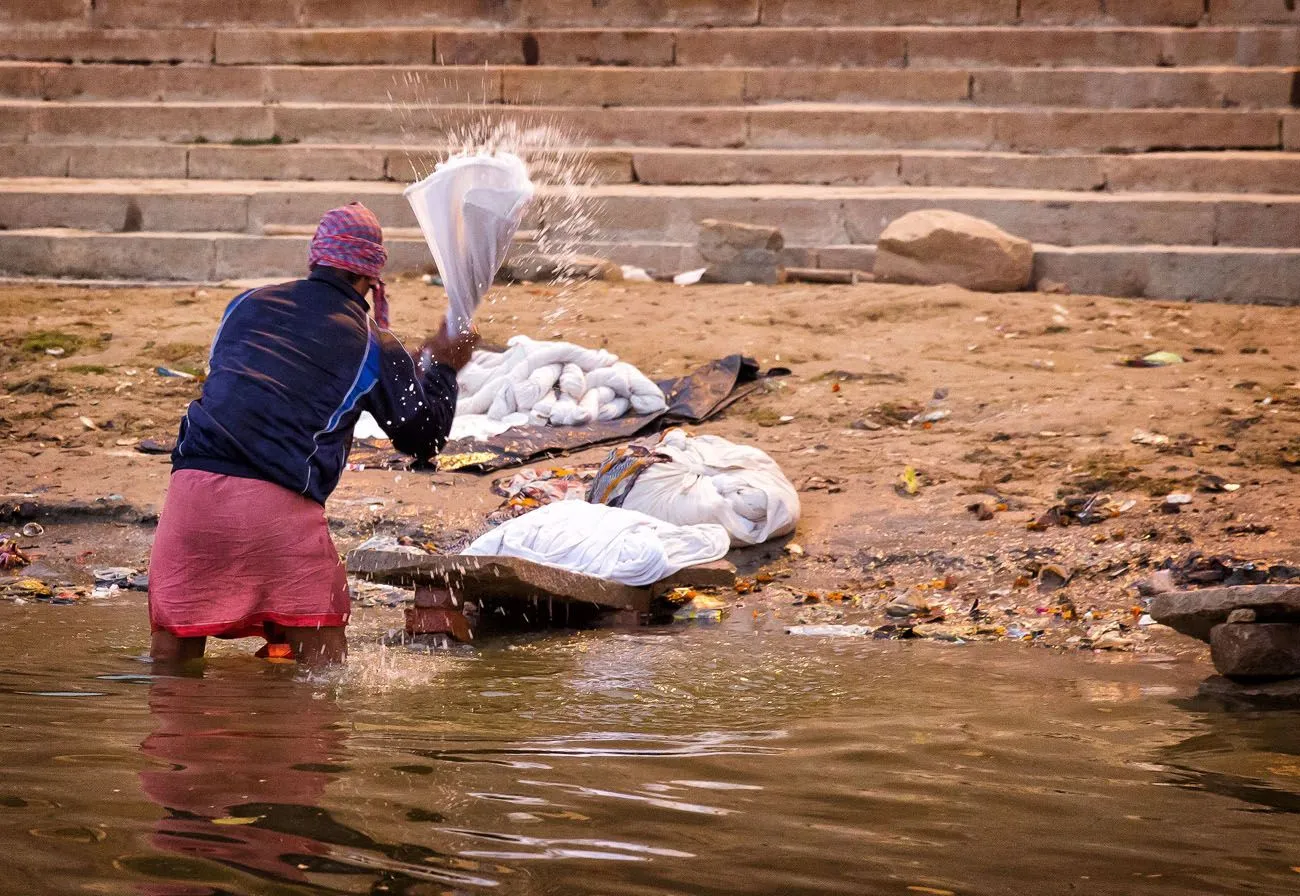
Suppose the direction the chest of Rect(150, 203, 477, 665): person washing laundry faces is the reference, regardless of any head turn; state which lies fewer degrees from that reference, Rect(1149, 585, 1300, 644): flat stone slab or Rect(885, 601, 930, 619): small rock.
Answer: the small rock

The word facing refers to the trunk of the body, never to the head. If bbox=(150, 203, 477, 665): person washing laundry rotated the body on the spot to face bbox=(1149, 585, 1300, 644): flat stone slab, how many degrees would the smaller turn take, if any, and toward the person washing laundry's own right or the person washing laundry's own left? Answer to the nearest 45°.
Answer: approximately 45° to the person washing laundry's own right

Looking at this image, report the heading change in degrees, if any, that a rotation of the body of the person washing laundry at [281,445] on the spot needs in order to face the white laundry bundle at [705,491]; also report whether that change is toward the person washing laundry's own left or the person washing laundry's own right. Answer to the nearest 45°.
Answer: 0° — they already face it

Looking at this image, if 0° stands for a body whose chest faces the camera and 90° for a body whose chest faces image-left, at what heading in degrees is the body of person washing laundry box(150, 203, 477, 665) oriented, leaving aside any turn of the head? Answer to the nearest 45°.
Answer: approximately 225°

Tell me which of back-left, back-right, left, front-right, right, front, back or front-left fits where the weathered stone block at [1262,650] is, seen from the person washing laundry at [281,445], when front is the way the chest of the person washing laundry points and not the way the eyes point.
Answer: front-right
